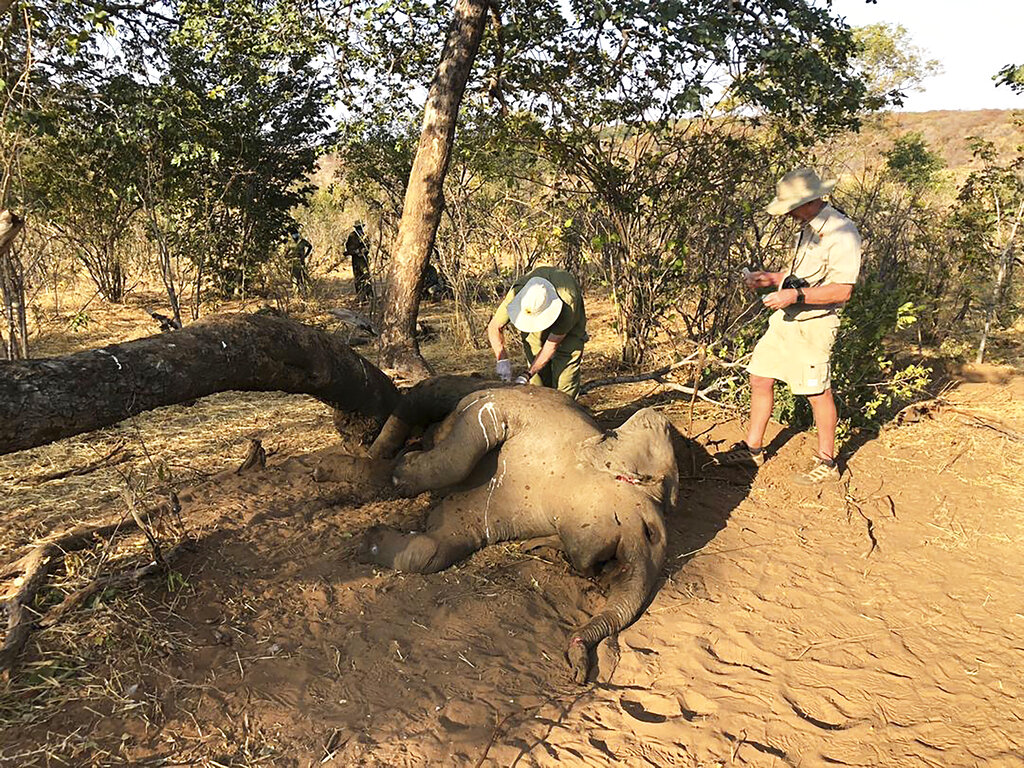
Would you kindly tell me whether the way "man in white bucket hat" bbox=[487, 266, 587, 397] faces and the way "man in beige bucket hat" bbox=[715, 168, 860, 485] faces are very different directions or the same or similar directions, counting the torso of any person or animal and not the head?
same or similar directions

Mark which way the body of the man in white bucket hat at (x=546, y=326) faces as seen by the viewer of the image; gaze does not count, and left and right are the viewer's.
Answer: facing the viewer and to the left of the viewer

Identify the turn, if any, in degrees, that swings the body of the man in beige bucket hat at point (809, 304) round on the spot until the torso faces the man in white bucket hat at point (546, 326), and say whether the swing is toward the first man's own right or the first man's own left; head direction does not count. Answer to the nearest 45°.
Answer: approximately 45° to the first man's own right

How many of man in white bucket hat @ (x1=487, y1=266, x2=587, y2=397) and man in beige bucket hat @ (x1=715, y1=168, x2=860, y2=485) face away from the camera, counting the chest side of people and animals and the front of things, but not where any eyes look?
0

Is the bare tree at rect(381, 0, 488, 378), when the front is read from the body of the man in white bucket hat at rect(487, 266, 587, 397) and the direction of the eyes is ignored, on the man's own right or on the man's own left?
on the man's own right

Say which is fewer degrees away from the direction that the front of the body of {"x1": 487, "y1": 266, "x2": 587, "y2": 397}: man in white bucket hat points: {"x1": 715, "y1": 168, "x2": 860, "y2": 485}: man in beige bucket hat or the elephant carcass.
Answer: the elephant carcass

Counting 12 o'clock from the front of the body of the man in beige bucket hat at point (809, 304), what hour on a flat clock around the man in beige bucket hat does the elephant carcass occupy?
The elephant carcass is roughly at 12 o'clock from the man in beige bucket hat.

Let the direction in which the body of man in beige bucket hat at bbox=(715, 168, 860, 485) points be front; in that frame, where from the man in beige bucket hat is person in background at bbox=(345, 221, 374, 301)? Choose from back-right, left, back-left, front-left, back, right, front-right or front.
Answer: right

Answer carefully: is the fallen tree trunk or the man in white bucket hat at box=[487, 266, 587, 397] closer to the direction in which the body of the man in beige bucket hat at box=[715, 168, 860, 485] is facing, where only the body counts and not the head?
the fallen tree trunk

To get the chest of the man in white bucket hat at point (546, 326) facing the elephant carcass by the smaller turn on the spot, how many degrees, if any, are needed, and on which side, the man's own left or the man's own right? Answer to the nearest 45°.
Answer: approximately 45° to the man's own left

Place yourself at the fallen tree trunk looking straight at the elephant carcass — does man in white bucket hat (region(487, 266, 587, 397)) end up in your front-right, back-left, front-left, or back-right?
front-left

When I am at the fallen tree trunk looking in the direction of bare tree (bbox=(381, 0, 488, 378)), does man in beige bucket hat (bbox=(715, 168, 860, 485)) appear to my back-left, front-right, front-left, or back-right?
front-right
